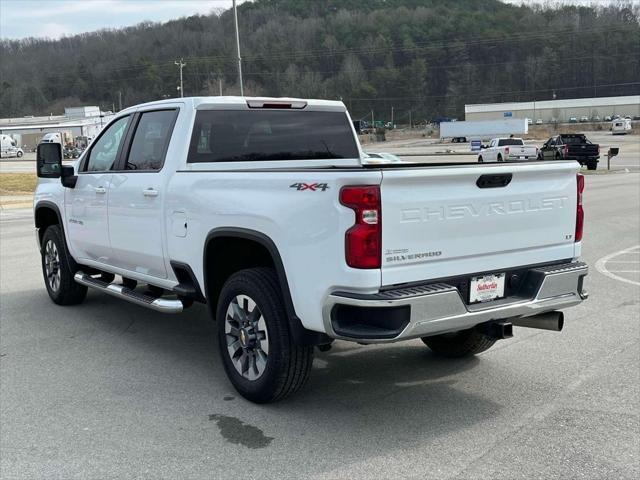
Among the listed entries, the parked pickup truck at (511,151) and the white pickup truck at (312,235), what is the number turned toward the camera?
0

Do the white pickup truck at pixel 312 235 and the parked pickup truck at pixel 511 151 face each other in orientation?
no

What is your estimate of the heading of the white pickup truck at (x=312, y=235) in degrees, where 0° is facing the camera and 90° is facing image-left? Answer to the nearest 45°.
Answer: approximately 135°

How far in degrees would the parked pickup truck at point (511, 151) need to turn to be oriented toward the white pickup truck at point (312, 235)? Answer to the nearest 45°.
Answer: approximately 135° to its left

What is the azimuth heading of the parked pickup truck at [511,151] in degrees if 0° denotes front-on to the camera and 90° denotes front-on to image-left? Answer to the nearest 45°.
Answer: approximately 135°

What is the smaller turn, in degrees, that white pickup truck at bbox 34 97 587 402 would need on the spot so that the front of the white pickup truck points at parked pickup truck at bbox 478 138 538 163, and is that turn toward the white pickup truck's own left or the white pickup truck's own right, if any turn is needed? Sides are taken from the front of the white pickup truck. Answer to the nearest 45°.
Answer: approximately 45° to the white pickup truck's own right

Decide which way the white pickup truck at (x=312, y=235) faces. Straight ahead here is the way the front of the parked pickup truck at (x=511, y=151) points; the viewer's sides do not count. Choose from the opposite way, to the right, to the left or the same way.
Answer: the same way
